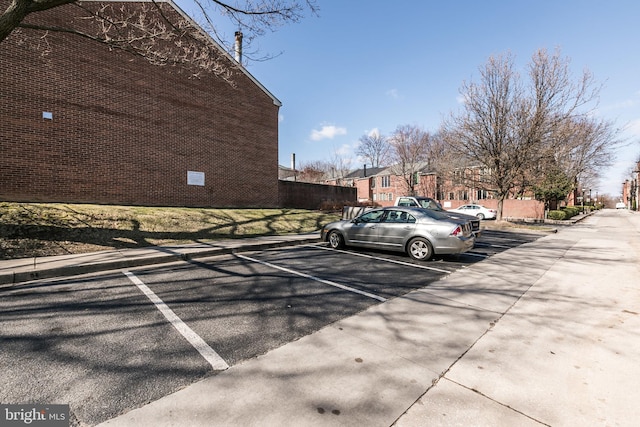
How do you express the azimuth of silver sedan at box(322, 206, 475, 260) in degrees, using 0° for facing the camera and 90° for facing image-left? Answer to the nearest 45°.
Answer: approximately 135°

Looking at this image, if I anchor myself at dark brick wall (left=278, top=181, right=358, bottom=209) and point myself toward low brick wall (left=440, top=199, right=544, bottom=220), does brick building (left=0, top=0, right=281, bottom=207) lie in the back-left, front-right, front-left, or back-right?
back-right

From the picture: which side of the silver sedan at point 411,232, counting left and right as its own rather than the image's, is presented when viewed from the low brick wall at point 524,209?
right

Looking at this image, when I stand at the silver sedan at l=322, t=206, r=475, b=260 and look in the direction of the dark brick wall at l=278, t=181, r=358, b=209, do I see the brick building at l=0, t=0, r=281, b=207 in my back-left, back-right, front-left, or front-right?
front-left

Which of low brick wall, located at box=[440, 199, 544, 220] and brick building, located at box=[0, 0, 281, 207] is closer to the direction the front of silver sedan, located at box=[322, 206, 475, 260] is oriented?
the brick building

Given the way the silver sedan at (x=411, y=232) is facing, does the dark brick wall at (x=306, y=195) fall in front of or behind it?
in front
